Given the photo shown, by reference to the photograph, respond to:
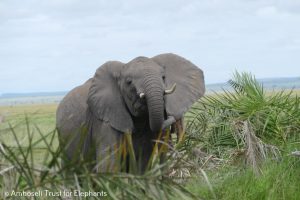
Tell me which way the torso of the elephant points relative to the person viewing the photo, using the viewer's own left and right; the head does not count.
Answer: facing the viewer and to the right of the viewer
